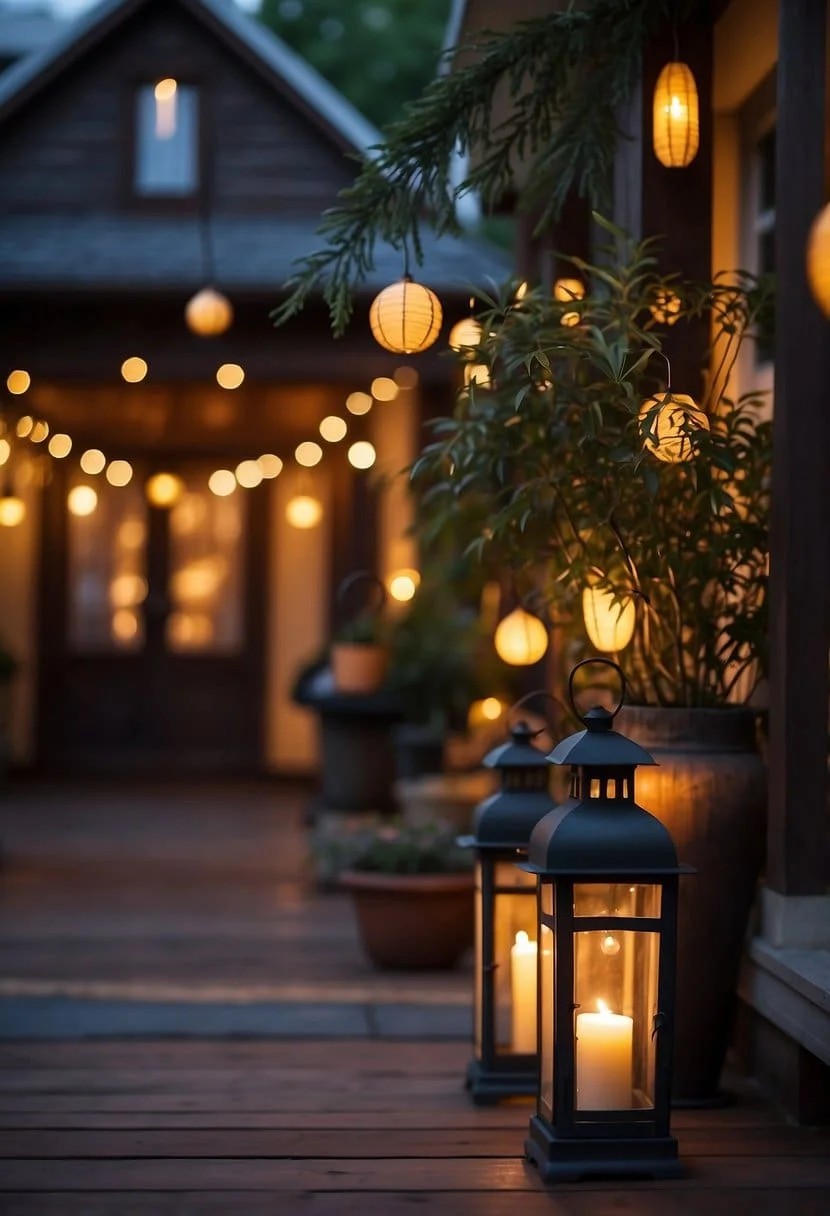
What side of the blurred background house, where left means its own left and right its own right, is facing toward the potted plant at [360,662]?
front

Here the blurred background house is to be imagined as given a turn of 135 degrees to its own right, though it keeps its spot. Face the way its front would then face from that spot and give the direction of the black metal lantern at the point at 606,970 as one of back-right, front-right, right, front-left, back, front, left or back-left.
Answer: back-left

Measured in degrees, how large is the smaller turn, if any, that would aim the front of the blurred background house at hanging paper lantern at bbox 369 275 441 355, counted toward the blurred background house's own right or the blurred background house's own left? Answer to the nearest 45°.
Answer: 0° — it already faces it

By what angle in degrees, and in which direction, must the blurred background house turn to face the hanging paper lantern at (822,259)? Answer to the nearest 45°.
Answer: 0° — it already faces it

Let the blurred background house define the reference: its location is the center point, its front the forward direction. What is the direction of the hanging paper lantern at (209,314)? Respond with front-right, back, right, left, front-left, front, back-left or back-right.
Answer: front

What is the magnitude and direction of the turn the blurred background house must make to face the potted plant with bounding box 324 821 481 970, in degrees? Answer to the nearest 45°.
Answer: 0° — it already faces it

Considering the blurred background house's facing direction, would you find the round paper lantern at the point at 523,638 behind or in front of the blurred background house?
in front

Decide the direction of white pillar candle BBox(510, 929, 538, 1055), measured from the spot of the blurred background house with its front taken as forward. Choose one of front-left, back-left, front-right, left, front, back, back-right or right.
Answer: front

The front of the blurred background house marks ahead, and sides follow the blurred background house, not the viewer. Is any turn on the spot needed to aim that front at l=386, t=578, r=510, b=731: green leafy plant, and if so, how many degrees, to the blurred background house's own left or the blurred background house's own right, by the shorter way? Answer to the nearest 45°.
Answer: approximately 45° to the blurred background house's own left

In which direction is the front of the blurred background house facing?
toward the camera

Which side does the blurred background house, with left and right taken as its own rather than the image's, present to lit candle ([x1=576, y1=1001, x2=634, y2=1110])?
front

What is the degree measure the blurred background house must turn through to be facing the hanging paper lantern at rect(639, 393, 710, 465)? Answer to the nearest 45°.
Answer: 0° — it already faces it

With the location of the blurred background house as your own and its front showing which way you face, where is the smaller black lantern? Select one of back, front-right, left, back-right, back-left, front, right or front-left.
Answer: front
